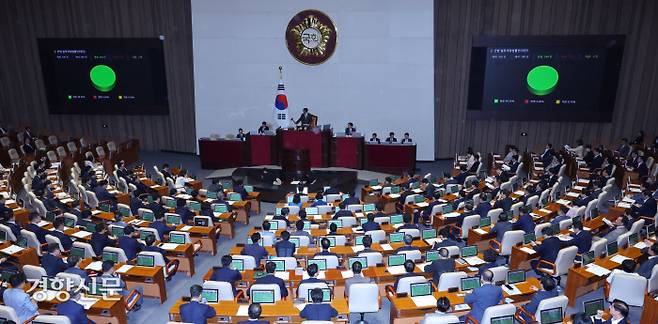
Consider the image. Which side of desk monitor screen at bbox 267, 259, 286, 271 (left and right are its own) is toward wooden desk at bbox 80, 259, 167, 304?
right

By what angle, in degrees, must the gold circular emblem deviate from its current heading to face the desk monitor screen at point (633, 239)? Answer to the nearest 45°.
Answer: approximately 45° to its left

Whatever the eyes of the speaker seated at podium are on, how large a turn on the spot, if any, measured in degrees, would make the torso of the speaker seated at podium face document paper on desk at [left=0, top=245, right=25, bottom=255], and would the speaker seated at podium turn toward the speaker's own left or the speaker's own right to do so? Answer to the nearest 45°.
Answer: approximately 45° to the speaker's own right

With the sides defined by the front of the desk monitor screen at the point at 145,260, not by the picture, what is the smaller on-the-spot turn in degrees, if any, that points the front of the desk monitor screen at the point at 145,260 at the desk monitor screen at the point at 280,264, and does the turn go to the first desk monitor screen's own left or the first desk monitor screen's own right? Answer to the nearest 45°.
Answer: approximately 90° to the first desk monitor screen's own left

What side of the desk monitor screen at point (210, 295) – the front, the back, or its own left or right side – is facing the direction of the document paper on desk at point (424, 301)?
left

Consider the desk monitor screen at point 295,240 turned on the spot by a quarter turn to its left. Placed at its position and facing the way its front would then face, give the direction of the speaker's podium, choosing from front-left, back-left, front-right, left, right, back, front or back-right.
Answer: left

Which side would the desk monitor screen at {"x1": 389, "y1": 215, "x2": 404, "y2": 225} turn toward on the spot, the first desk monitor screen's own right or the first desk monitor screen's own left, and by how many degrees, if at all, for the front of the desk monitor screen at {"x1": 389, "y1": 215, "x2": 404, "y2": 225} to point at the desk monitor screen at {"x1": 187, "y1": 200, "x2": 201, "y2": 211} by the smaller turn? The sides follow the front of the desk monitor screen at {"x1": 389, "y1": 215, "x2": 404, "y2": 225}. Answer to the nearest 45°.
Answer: approximately 90° to the first desk monitor screen's own right

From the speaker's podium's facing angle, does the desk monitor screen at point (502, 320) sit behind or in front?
in front

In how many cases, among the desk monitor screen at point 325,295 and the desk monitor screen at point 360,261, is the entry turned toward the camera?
2
